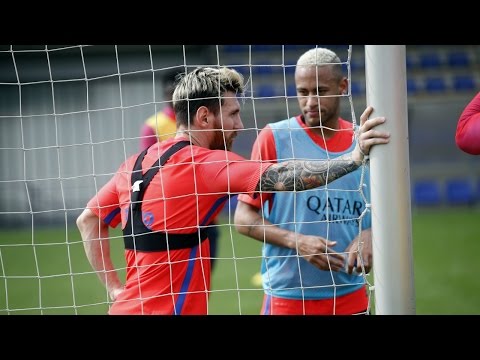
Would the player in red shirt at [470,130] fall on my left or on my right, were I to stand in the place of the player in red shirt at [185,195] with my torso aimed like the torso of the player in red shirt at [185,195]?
on my right

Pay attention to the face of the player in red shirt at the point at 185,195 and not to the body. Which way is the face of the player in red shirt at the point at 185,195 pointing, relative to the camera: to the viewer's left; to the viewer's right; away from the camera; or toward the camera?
to the viewer's right

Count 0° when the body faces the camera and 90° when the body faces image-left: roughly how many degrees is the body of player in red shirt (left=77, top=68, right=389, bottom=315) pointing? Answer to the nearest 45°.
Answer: approximately 225°
